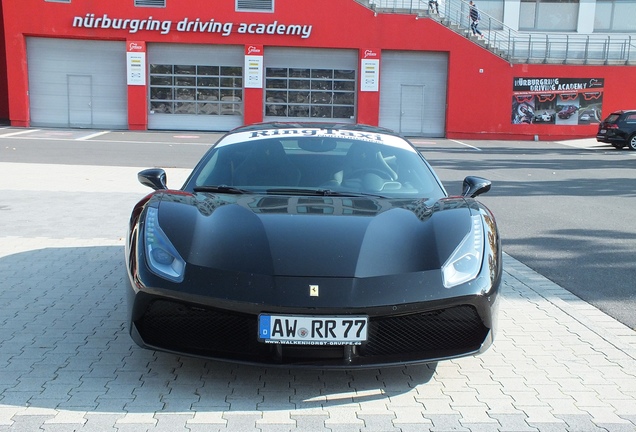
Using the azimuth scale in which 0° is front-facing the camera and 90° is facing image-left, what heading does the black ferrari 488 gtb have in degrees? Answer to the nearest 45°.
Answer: approximately 0°
